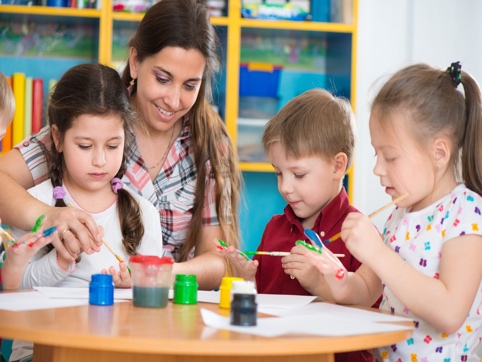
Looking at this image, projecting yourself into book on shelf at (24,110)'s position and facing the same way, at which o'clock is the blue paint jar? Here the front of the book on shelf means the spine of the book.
The blue paint jar is roughly at 12 o'clock from the book on shelf.

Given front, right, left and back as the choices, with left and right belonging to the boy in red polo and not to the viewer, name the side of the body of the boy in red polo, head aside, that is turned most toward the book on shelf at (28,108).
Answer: right

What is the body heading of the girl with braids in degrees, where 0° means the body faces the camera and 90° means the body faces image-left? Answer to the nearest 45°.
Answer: approximately 0°

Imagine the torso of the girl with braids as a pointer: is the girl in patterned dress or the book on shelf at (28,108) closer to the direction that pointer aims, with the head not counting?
the girl in patterned dress
